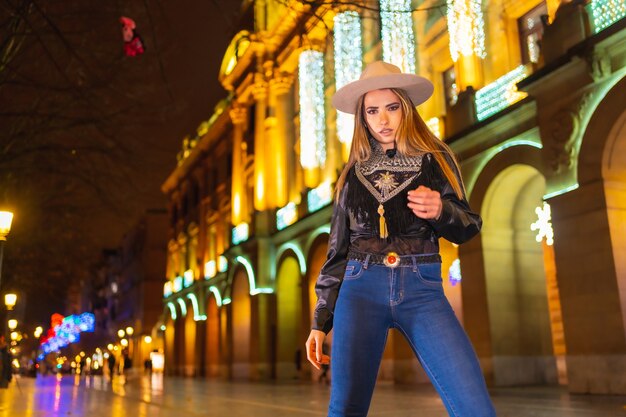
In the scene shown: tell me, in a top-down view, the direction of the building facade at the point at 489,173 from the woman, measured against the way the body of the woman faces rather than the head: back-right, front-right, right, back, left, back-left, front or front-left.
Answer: back

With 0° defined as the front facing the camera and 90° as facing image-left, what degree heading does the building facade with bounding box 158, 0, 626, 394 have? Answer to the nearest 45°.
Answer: approximately 45°

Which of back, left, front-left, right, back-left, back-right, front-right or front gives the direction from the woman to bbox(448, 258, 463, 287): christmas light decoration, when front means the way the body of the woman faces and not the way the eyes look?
back

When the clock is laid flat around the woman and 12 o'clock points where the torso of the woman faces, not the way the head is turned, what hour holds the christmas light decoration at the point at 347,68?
The christmas light decoration is roughly at 6 o'clock from the woman.

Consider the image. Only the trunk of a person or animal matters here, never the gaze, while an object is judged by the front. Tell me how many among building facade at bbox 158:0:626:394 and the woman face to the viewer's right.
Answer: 0

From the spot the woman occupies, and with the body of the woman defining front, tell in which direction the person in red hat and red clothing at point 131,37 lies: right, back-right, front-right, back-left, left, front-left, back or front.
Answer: back-right

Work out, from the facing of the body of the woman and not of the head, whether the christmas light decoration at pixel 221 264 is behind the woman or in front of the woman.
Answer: behind

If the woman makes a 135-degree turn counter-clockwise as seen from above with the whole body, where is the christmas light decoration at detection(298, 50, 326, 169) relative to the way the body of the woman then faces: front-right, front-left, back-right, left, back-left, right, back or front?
front-left

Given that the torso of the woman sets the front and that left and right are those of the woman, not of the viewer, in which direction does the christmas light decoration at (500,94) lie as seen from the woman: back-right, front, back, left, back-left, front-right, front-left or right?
back

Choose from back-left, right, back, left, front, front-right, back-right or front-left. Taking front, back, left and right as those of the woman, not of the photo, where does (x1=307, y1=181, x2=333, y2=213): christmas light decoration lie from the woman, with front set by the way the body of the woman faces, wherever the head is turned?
back

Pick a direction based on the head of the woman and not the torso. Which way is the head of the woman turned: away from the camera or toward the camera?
toward the camera

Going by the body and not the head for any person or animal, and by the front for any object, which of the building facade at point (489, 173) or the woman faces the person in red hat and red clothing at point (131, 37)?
the building facade

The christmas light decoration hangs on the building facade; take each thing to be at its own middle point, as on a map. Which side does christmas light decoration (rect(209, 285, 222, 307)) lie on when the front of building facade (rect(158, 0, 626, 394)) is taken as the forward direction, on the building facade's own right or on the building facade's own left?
on the building facade's own right

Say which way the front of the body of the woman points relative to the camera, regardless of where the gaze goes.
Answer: toward the camera

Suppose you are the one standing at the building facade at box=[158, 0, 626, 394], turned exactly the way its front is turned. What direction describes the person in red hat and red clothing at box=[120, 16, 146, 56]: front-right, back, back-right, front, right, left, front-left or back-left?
front
